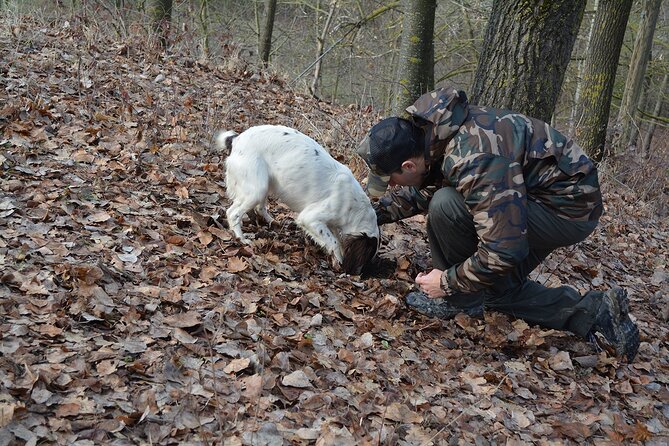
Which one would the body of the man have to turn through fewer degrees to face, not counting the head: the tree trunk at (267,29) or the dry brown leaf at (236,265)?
the dry brown leaf

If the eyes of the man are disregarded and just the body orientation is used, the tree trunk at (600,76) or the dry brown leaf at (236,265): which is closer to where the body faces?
the dry brown leaf

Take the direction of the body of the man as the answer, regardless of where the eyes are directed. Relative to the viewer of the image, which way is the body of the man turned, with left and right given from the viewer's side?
facing to the left of the viewer

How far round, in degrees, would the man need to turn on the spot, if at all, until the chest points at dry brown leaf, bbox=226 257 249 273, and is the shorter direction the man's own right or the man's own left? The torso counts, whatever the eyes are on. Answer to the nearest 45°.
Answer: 0° — they already face it

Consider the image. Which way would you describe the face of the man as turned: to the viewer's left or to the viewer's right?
to the viewer's left

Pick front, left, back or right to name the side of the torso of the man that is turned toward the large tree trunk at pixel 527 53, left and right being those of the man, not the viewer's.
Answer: right

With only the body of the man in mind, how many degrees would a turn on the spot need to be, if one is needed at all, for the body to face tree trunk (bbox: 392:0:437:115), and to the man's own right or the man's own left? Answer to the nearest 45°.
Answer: approximately 90° to the man's own right
